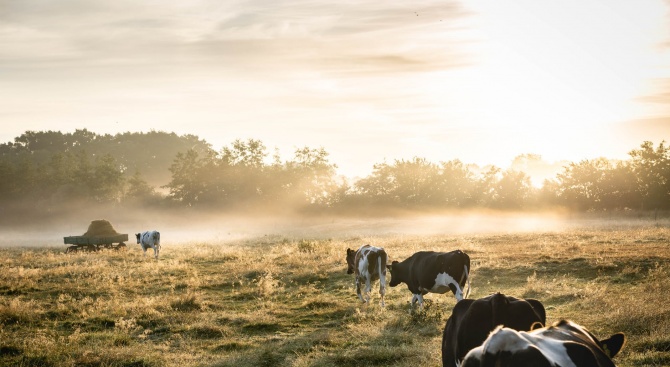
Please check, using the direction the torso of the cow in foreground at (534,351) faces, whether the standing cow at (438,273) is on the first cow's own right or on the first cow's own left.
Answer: on the first cow's own left

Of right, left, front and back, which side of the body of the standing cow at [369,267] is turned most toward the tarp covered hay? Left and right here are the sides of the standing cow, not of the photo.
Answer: front

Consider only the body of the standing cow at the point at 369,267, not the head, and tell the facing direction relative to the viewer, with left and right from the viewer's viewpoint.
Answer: facing away from the viewer and to the left of the viewer

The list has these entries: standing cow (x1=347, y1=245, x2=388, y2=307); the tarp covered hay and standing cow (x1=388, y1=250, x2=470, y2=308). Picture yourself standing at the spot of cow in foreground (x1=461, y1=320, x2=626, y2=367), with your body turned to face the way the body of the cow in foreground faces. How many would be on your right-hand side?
0

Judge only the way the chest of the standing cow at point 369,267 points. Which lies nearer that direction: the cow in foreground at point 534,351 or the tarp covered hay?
the tarp covered hay

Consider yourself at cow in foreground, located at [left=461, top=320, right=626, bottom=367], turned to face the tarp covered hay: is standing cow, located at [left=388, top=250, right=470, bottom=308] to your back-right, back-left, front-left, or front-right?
front-right

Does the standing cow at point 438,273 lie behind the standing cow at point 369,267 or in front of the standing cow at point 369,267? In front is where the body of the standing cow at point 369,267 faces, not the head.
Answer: behind

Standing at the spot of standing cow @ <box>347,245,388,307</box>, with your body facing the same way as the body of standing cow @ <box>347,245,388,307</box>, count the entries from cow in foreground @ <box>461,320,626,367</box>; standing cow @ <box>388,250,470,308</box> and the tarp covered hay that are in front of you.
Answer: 1

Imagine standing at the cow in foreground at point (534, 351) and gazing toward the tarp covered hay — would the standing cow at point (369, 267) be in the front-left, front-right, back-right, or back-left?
front-right

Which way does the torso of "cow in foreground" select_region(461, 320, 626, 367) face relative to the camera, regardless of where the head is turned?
to the viewer's right

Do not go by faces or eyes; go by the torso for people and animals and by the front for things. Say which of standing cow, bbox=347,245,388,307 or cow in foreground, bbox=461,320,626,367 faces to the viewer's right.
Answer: the cow in foreground

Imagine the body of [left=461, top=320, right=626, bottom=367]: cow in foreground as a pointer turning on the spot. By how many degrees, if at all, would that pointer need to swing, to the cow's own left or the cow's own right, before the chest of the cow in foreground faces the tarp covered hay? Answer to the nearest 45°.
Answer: approximately 135° to the cow's own left

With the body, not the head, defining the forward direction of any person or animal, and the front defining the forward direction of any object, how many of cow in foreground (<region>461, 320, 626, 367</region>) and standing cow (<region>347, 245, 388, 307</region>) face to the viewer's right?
1
